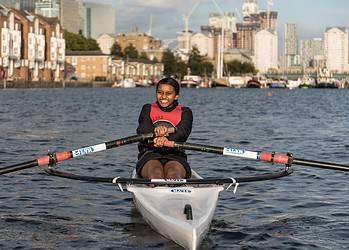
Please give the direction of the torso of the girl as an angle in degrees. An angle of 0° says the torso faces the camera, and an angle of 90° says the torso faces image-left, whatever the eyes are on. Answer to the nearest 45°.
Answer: approximately 0°
